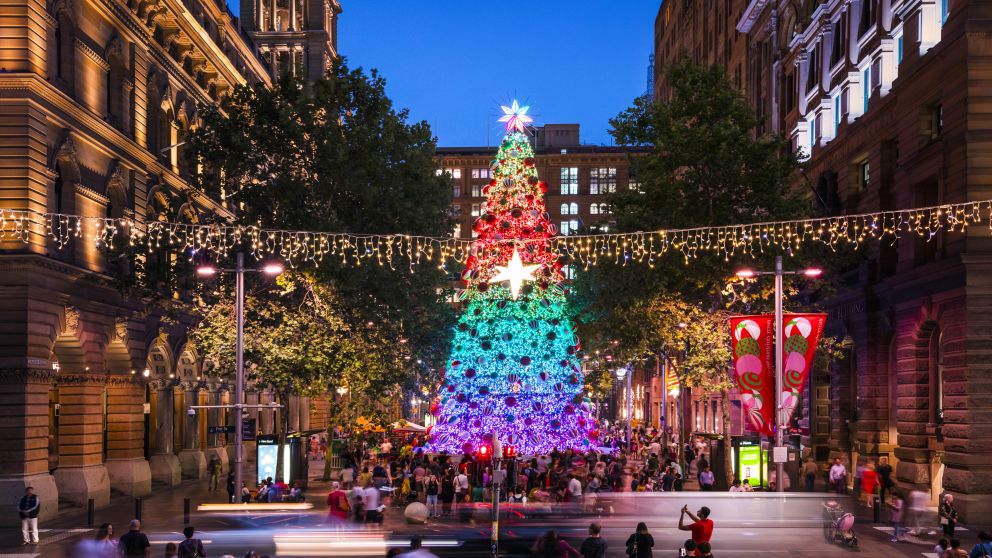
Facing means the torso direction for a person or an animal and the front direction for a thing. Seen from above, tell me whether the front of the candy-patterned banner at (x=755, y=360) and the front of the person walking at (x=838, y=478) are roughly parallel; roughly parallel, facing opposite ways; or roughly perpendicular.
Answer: roughly parallel

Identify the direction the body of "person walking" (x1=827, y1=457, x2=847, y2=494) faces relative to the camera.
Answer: toward the camera

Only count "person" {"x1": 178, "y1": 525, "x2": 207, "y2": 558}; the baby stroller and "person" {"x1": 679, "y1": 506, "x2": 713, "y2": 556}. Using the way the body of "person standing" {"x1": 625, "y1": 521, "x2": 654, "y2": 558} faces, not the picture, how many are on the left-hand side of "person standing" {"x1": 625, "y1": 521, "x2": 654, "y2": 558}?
1

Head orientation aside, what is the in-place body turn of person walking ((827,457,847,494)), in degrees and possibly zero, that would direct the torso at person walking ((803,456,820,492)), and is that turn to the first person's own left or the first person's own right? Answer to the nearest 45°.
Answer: approximately 135° to the first person's own right

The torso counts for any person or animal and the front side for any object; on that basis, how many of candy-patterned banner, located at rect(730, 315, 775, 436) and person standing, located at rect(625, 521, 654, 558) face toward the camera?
1

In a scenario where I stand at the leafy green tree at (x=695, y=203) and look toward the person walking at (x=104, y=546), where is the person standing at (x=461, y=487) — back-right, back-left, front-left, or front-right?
front-right

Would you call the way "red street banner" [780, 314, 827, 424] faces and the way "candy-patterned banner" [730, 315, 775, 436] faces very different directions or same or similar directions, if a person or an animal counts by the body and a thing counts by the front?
same or similar directions

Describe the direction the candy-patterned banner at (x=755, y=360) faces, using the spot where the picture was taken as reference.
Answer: facing the viewer

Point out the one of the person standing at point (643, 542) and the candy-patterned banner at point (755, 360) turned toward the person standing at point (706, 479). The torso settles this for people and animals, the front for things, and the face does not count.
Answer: the person standing at point (643, 542)

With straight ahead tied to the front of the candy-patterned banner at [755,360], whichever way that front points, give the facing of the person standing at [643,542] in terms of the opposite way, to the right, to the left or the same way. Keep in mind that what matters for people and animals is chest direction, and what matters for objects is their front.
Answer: the opposite way

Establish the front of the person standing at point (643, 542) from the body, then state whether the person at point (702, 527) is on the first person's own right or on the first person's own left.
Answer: on the first person's own right

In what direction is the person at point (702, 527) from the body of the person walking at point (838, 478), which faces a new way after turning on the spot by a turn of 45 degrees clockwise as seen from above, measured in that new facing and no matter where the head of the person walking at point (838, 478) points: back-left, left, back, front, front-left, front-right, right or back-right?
front-left

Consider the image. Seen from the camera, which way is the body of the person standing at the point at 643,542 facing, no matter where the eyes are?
away from the camera

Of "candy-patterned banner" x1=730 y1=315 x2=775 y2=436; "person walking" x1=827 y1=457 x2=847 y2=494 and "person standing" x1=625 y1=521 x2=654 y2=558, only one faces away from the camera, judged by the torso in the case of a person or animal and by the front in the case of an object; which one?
"person standing" x1=625 y1=521 x2=654 y2=558

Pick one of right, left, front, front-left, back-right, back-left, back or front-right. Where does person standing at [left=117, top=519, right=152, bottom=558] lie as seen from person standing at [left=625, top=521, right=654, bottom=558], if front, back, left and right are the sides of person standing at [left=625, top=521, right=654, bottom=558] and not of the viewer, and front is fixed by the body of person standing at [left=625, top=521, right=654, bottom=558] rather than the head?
left

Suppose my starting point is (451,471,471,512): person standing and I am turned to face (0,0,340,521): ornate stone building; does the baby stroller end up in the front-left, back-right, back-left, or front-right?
back-left

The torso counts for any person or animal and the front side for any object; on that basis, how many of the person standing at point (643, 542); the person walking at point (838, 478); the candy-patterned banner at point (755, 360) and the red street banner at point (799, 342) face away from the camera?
1

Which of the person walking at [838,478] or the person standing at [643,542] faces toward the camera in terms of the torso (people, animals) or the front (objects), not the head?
the person walking at [838,478]
